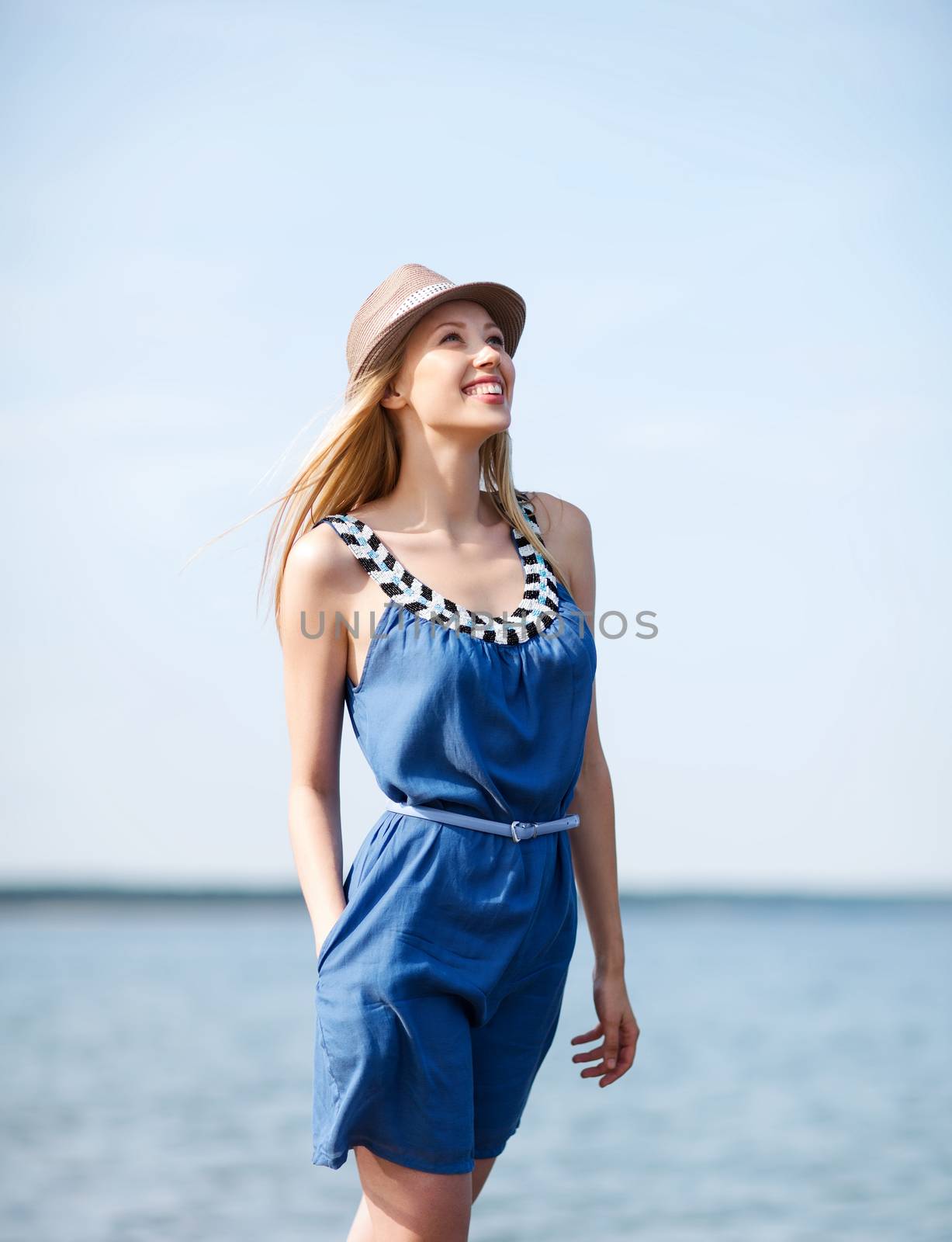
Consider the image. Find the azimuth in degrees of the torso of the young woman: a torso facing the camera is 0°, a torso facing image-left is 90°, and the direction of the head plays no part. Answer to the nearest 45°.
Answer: approximately 315°

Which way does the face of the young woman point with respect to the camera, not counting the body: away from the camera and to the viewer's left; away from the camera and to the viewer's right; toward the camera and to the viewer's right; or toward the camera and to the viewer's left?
toward the camera and to the viewer's right
